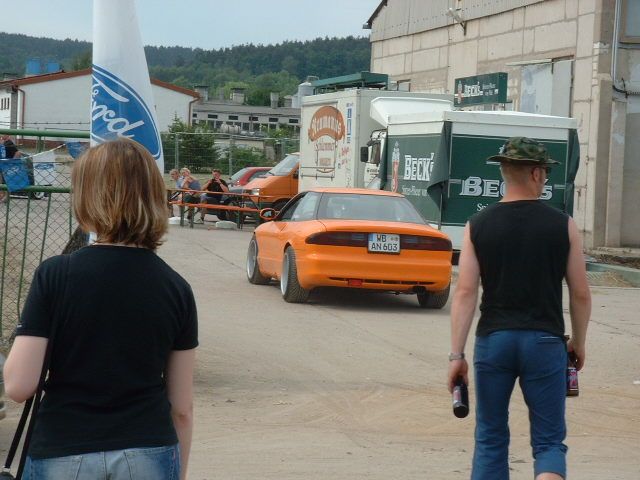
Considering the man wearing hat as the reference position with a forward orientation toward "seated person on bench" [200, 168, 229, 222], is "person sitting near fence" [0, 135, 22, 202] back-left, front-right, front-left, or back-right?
front-left

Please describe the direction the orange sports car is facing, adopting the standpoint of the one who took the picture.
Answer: facing away from the viewer and to the left of the viewer

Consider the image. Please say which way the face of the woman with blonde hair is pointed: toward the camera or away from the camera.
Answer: away from the camera

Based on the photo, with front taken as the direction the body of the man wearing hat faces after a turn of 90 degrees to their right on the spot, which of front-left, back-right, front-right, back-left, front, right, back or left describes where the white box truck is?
left

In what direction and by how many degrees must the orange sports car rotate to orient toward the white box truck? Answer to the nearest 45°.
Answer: approximately 45° to its right

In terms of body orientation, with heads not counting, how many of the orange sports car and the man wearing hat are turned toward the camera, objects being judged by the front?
0

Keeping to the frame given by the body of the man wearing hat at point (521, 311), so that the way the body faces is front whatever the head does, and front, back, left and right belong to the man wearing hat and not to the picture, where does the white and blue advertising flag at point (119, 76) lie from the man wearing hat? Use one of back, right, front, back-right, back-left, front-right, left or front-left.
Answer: front-left

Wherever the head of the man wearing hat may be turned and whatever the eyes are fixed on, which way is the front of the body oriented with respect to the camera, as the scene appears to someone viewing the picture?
away from the camera

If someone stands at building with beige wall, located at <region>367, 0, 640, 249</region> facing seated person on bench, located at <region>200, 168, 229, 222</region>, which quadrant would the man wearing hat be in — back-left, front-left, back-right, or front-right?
back-left

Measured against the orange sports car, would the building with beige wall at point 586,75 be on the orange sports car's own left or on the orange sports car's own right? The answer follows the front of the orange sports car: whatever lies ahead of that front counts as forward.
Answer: on the orange sports car's own right

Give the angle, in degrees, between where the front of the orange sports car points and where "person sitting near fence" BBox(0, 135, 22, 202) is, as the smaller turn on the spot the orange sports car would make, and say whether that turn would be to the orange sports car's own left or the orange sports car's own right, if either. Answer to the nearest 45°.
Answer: approximately 90° to the orange sports car's own left

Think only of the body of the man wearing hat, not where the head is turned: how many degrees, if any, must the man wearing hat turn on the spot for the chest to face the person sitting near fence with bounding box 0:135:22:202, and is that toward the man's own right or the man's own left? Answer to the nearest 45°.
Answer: approximately 45° to the man's own left

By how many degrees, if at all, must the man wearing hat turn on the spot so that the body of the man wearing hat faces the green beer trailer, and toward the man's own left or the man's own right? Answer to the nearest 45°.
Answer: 0° — they already face it

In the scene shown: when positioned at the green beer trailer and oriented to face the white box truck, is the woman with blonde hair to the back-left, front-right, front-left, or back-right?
back-left
